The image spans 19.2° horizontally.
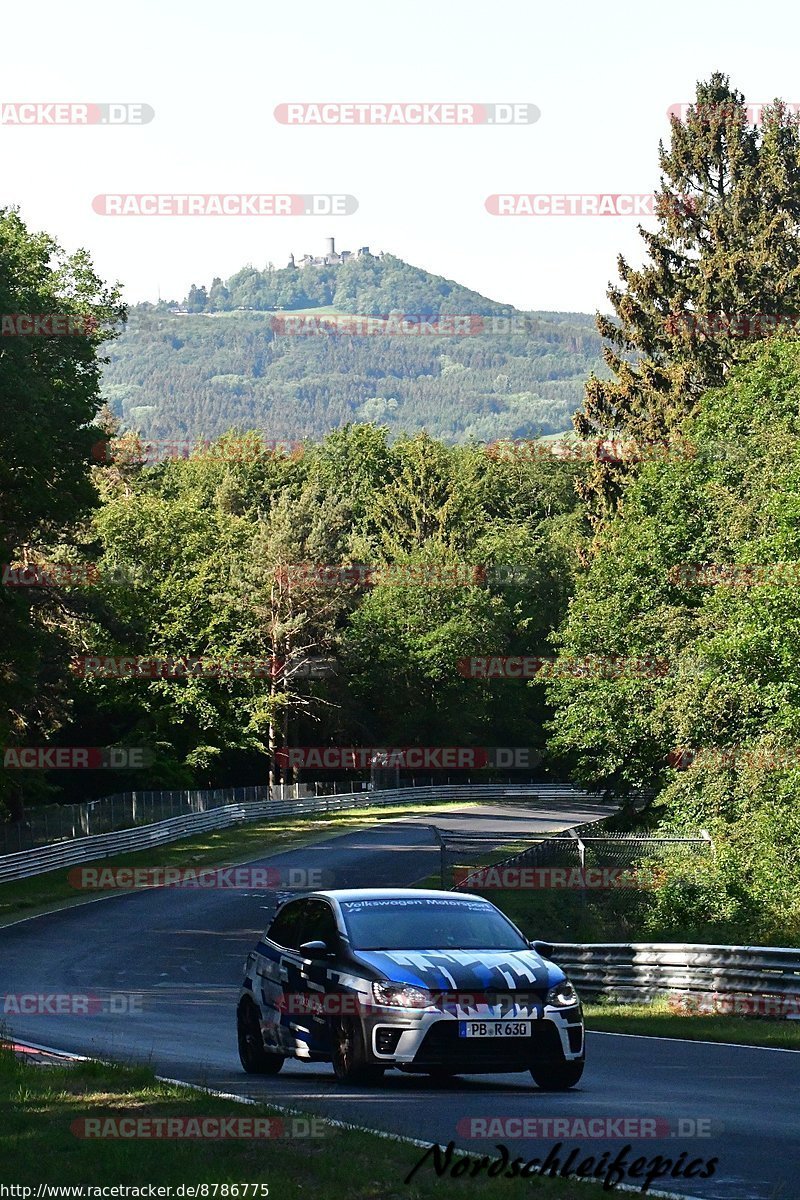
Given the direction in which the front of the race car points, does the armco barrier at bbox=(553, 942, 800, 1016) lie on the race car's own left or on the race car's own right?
on the race car's own left

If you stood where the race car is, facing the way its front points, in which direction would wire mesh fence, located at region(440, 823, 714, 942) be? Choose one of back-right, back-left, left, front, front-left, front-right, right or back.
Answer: back-left

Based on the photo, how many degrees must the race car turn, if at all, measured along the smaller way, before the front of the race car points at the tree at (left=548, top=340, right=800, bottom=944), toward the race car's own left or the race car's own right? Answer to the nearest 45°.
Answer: approximately 135° to the race car's own left

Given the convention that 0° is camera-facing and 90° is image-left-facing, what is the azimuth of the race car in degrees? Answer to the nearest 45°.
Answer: approximately 315°
